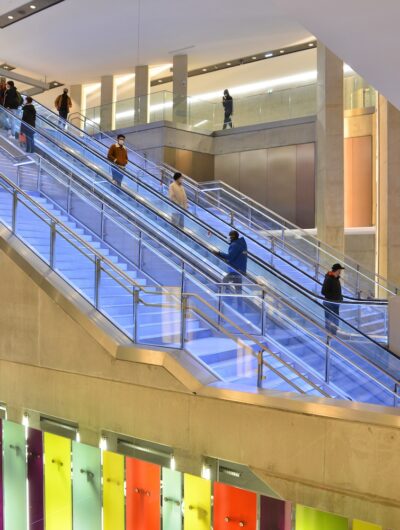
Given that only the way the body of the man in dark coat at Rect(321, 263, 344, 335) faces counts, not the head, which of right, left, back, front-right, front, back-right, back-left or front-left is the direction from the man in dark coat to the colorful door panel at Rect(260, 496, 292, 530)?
right

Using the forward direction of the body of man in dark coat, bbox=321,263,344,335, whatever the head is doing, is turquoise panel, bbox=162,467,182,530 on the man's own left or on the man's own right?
on the man's own right

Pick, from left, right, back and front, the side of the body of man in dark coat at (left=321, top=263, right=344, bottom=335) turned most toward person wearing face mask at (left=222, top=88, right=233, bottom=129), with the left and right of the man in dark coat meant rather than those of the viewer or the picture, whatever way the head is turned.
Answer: left
